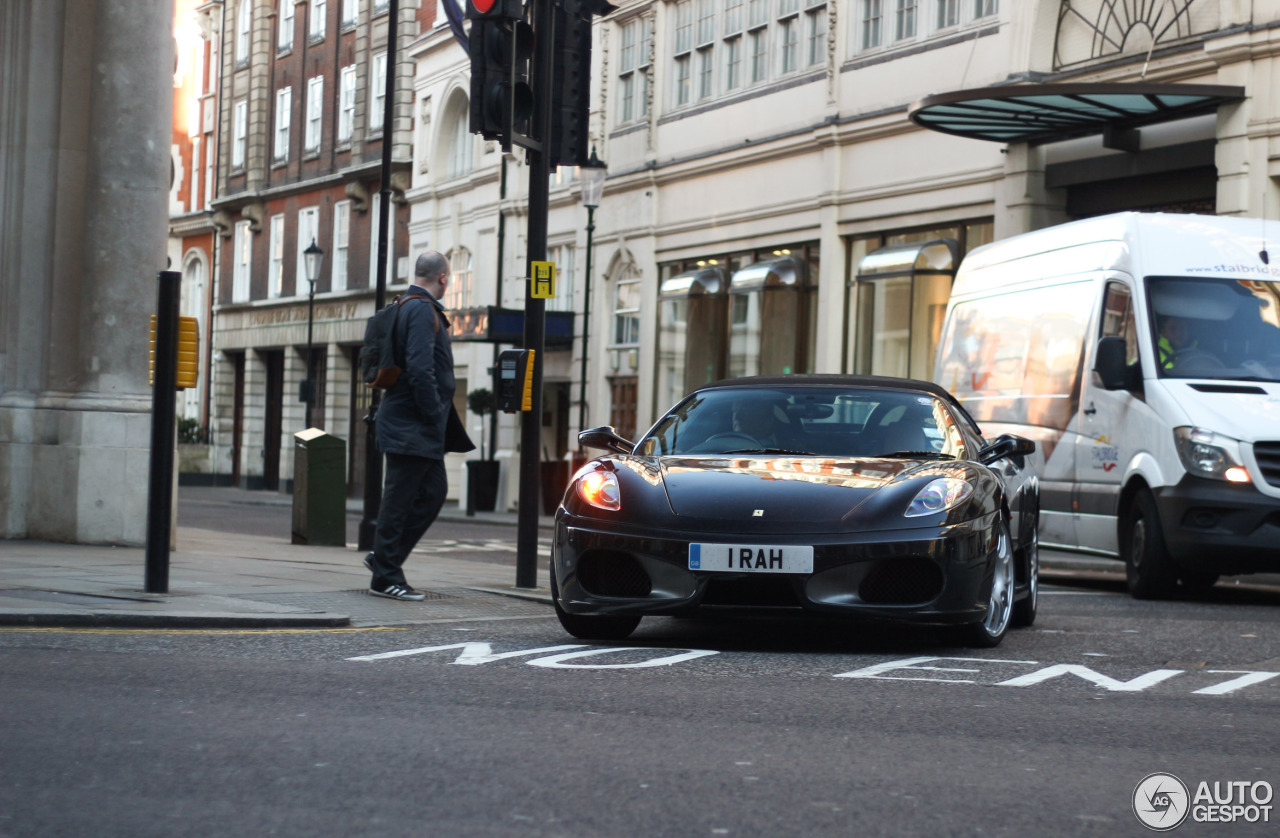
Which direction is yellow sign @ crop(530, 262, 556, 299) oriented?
toward the camera

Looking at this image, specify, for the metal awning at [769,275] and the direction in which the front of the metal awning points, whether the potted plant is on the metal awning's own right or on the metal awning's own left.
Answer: on the metal awning's own right

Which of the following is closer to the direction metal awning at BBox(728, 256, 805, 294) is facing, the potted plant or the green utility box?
the green utility box

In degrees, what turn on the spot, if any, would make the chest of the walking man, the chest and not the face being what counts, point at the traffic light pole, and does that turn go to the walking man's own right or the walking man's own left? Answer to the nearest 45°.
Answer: approximately 45° to the walking man's own left

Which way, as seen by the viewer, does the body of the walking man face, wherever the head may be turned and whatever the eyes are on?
to the viewer's right

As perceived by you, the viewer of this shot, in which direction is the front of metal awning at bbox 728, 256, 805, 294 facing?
facing the viewer and to the left of the viewer

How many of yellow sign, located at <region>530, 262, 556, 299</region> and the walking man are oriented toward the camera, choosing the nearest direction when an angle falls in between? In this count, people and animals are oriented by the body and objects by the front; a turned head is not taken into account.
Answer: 1

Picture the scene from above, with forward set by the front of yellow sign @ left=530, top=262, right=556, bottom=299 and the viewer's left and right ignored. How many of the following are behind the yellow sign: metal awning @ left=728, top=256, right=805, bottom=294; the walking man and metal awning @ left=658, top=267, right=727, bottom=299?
2

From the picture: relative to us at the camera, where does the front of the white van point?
facing the viewer and to the right of the viewer
